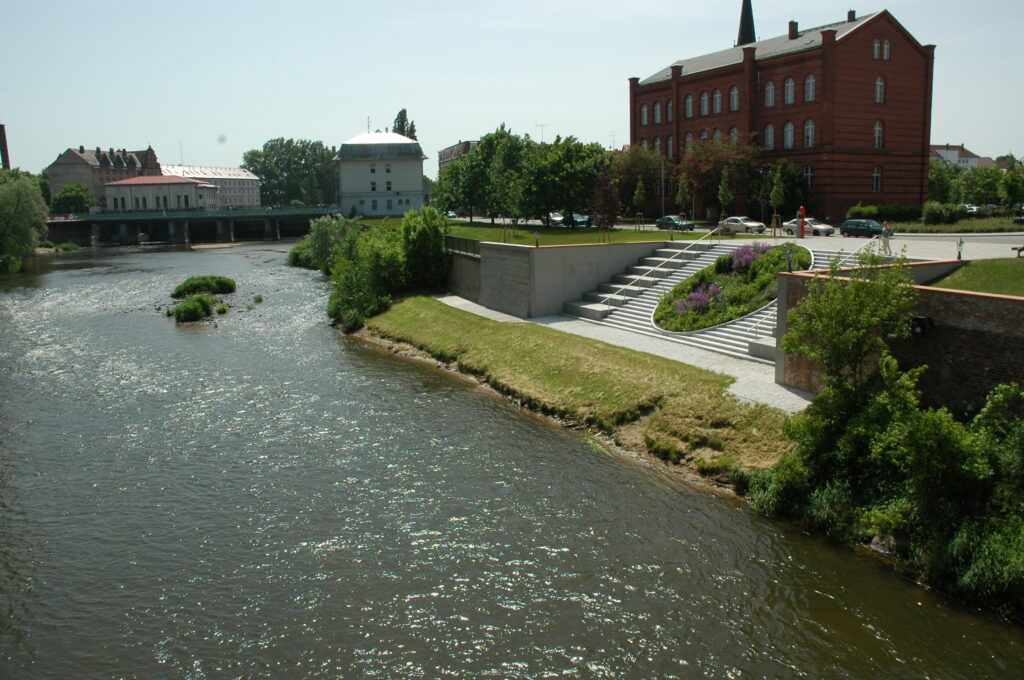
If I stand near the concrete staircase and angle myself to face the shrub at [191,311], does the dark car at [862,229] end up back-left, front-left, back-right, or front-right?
back-right

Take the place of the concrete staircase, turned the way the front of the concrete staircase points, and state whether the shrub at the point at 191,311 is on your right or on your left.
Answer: on your right

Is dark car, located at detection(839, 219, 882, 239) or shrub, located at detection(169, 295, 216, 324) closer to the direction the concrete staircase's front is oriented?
the shrub

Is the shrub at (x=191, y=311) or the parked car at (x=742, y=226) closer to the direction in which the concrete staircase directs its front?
the shrub

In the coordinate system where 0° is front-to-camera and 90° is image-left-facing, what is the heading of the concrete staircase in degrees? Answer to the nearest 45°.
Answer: approximately 45°

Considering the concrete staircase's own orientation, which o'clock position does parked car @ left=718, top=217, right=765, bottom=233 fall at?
The parked car is roughly at 5 o'clock from the concrete staircase.

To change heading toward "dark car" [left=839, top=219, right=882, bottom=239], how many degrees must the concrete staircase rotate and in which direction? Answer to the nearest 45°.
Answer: approximately 180°
